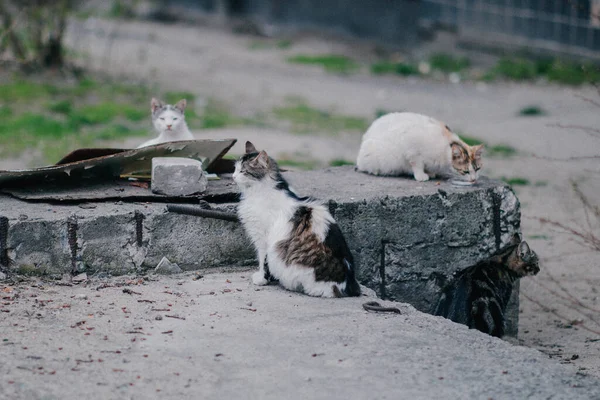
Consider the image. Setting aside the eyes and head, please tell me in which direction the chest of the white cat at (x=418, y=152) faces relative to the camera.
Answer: to the viewer's right

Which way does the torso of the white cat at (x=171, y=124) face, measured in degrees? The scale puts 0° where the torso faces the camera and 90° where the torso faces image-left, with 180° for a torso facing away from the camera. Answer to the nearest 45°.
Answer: approximately 0°

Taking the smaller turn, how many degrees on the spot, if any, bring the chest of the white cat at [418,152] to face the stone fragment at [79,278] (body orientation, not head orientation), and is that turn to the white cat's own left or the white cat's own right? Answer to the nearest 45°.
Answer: approximately 135° to the white cat's own right

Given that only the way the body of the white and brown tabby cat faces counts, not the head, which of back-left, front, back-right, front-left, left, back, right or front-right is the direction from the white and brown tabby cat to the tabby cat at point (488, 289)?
back-right

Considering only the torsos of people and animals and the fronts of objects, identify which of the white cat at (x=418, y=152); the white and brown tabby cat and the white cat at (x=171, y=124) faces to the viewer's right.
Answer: the white cat at (x=418, y=152)

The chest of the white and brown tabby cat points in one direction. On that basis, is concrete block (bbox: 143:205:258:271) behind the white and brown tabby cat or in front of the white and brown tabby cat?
in front

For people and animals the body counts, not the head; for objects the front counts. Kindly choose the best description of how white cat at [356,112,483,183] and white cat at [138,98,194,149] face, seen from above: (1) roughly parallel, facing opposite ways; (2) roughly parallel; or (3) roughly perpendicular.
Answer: roughly perpendicular

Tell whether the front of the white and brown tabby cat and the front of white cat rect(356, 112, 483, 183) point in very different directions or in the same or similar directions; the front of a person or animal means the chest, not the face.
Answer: very different directions
